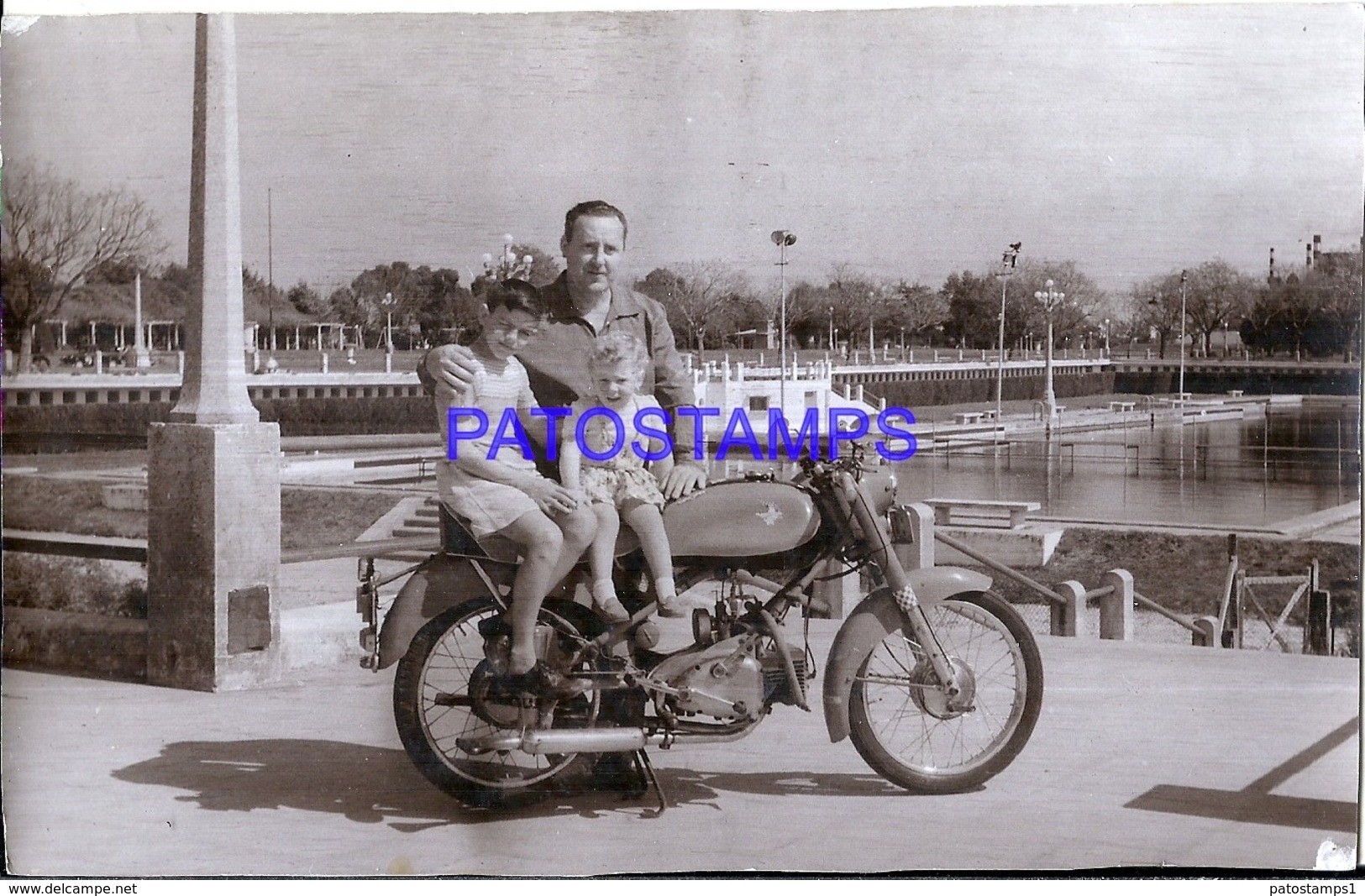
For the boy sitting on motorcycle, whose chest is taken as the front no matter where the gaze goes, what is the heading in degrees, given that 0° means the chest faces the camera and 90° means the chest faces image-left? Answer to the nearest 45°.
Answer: approximately 315°

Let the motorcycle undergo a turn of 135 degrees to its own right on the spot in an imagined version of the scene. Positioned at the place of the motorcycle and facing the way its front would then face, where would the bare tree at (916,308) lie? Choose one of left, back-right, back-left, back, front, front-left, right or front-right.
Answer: back

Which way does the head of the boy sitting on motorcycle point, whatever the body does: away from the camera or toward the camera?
toward the camera

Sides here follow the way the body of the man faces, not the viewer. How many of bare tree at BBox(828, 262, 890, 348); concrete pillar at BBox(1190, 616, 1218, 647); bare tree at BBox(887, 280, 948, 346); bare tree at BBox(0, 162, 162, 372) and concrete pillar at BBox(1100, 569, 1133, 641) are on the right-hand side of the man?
1

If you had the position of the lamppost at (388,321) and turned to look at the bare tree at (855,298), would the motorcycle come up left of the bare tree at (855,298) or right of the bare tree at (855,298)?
right

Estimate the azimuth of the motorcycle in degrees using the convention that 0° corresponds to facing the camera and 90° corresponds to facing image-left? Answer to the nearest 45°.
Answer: approximately 270°

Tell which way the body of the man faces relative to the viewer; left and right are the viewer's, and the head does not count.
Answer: facing the viewer

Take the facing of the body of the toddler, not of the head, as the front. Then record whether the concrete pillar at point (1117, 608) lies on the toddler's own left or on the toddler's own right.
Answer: on the toddler's own left

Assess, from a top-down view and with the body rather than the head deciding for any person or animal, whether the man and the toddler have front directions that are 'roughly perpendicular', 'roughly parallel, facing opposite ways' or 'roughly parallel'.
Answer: roughly parallel

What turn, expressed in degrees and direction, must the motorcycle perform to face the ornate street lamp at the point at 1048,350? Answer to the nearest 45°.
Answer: approximately 45° to its left
